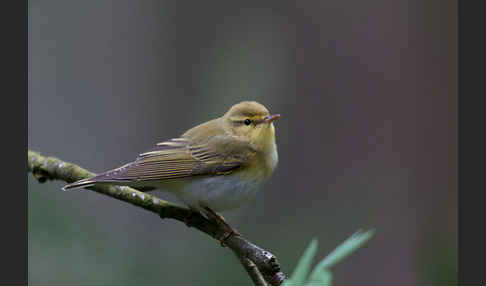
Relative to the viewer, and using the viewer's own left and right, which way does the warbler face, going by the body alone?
facing to the right of the viewer

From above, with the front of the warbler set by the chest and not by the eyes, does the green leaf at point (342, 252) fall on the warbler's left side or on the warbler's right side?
on the warbler's right side

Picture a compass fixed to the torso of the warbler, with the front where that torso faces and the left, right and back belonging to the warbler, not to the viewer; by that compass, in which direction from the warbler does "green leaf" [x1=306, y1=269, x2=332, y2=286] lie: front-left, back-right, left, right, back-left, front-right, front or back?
front

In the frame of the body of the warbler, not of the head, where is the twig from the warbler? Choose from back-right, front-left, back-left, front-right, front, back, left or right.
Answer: front

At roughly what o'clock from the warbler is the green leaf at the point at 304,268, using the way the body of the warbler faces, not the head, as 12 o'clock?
The green leaf is roughly at 12 o'clock from the warbler.
